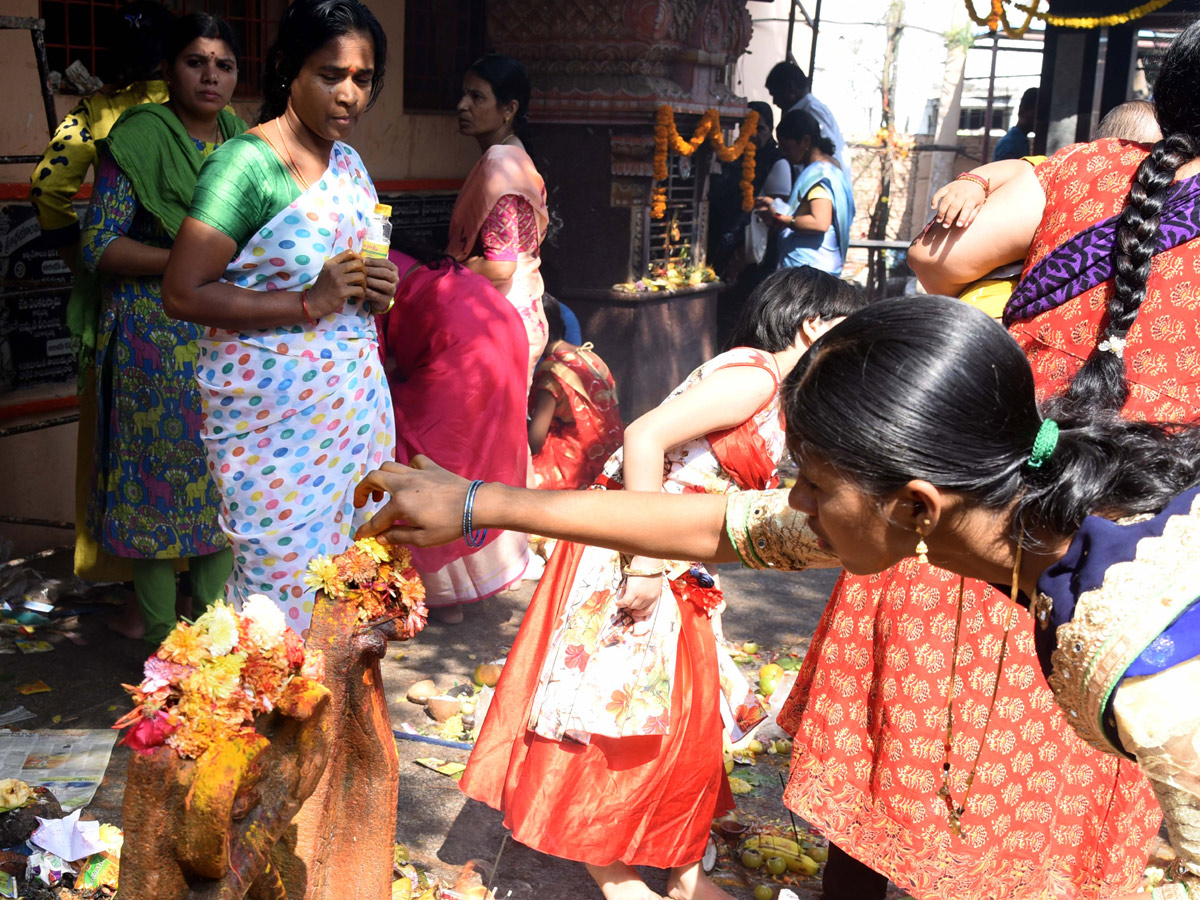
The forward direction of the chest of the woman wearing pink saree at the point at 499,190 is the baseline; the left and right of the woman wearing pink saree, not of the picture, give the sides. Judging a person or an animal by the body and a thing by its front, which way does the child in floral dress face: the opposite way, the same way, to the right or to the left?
the opposite way

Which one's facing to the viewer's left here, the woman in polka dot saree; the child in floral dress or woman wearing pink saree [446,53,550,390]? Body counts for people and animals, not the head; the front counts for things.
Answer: the woman wearing pink saree

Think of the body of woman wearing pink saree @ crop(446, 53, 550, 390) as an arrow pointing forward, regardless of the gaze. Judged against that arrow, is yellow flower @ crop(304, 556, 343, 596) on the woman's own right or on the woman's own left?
on the woman's own left

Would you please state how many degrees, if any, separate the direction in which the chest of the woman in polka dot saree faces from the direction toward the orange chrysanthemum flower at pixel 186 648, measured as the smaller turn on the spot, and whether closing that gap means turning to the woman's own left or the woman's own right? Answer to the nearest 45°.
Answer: approximately 45° to the woman's own right

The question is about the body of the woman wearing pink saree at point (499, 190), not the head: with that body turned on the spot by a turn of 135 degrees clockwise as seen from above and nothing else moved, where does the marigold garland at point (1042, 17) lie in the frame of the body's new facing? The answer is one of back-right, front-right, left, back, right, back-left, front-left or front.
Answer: front

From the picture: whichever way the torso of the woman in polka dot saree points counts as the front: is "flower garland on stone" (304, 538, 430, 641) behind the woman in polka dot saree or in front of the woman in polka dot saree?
in front

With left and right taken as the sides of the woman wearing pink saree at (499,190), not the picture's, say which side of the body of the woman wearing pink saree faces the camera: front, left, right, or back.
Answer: left

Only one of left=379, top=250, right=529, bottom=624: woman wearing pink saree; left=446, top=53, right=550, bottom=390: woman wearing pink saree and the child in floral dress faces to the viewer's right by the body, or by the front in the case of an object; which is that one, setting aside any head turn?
the child in floral dress

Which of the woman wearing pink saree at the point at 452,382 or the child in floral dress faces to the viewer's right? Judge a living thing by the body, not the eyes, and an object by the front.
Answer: the child in floral dress

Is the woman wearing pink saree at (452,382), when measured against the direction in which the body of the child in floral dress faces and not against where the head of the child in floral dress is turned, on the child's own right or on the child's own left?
on the child's own left

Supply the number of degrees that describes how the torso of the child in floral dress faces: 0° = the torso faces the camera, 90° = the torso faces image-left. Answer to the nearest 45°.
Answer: approximately 270°

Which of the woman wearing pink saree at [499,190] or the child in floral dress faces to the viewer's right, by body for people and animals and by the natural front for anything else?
the child in floral dress

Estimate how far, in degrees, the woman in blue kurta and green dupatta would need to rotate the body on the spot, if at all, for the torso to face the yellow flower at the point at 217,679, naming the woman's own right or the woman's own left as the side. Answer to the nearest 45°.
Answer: approximately 45° to the woman's own right

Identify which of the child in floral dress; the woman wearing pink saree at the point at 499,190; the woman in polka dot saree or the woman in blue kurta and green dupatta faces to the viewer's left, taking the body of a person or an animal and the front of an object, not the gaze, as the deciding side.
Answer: the woman wearing pink saree

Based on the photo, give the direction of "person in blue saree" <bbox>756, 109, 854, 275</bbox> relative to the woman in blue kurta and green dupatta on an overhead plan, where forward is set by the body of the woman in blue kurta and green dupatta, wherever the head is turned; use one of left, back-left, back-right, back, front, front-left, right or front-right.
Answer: left

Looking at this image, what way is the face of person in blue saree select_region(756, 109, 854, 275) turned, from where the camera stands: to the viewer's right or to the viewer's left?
to the viewer's left

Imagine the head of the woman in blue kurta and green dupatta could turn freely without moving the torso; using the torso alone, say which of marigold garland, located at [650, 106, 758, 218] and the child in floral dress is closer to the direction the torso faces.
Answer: the child in floral dress
